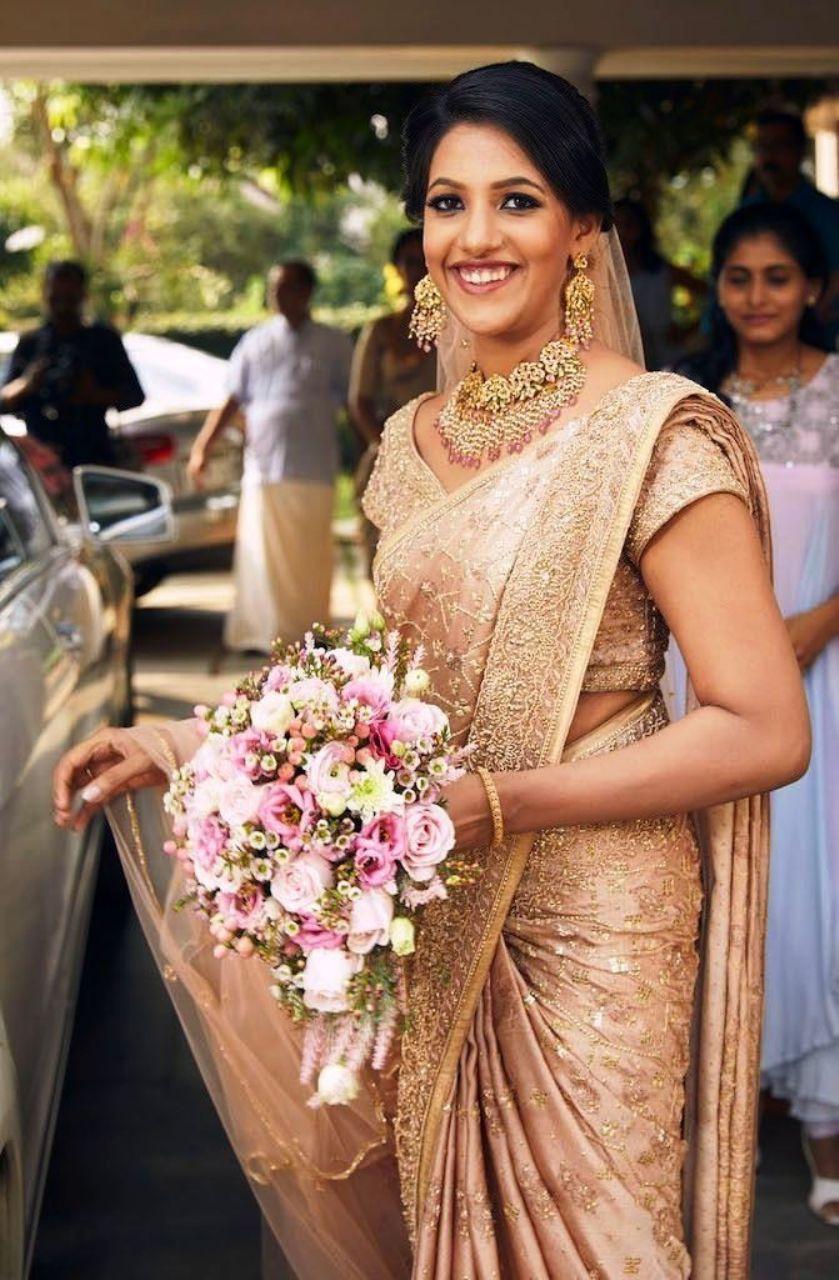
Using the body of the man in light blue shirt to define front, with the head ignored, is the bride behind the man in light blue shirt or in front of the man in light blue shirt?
in front

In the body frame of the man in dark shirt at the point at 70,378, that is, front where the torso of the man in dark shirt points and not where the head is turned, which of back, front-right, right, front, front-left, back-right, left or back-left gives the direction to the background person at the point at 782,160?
front-left

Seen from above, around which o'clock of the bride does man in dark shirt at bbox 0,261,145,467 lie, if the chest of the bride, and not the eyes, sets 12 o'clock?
The man in dark shirt is roughly at 4 o'clock from the bride.

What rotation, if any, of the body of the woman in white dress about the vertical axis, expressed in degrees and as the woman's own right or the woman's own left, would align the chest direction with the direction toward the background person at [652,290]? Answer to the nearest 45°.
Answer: approximately 180°
